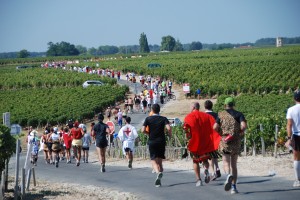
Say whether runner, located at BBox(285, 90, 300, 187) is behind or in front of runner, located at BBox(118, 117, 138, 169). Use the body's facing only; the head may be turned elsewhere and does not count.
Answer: behind

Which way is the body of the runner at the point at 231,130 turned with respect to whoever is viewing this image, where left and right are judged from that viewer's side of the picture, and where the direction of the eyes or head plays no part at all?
facing away from the viewer

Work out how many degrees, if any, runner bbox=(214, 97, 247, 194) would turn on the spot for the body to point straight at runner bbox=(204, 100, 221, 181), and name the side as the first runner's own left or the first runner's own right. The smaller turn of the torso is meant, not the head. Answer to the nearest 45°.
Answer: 0° — they already face them

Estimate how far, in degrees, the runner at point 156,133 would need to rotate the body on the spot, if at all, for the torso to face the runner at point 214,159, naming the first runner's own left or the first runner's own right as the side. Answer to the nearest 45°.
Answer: approximately 90° to the first runner's own right

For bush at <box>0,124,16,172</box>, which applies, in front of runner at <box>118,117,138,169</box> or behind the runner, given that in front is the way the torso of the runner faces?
behind

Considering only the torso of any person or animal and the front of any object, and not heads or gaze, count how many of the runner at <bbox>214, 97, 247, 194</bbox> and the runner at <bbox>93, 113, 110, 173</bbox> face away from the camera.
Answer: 2

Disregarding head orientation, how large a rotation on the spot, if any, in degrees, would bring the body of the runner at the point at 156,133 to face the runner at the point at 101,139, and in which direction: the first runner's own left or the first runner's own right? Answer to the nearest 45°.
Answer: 0° — they already face them

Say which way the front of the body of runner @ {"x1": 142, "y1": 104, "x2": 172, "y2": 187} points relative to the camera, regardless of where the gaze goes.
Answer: away from the camera

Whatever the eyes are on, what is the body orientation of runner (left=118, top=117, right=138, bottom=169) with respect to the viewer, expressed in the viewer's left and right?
facing away from the viewer

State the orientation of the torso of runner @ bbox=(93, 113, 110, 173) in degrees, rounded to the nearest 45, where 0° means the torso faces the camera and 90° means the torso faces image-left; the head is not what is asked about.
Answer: approximately 180°
